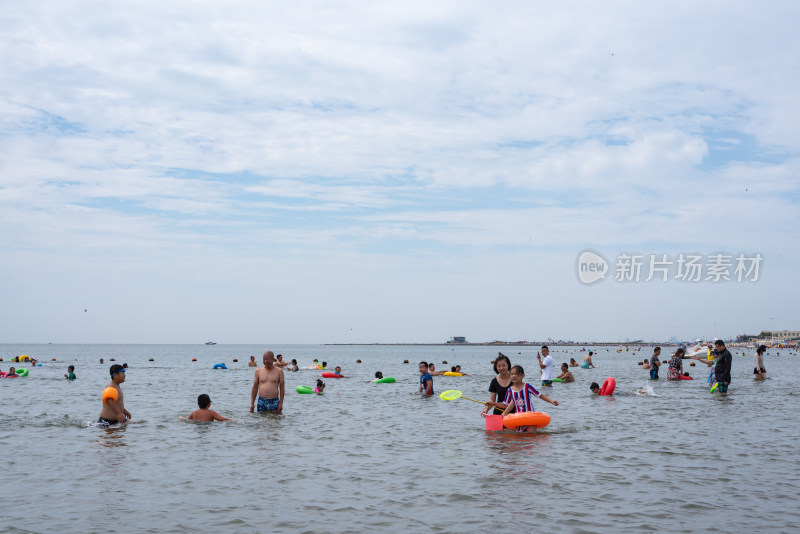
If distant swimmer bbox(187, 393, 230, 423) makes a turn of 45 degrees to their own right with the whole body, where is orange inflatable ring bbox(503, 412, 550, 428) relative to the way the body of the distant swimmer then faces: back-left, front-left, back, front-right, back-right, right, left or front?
right

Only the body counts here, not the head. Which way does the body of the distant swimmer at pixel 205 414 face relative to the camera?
away from the camera

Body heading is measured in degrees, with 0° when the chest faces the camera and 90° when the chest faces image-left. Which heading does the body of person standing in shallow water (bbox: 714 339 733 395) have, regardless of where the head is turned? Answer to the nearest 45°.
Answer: approximately 90°

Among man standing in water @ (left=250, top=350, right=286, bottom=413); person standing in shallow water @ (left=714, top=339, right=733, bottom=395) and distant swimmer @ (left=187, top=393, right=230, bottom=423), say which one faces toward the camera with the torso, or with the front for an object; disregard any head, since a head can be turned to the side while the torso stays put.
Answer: the man standing in water

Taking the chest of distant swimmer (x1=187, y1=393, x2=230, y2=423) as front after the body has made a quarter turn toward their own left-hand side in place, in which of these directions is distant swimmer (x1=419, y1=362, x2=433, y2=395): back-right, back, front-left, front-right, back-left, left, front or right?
back-right

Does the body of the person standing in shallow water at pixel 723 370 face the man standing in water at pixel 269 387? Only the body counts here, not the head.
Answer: no

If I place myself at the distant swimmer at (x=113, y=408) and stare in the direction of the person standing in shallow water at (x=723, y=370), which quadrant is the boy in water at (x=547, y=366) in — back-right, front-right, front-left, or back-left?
front-left

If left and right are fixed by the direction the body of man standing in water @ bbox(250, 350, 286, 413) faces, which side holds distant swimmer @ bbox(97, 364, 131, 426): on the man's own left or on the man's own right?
on the man's own right

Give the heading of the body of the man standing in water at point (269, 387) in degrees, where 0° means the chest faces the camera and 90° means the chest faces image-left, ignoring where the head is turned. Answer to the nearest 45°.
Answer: approximately 0°
